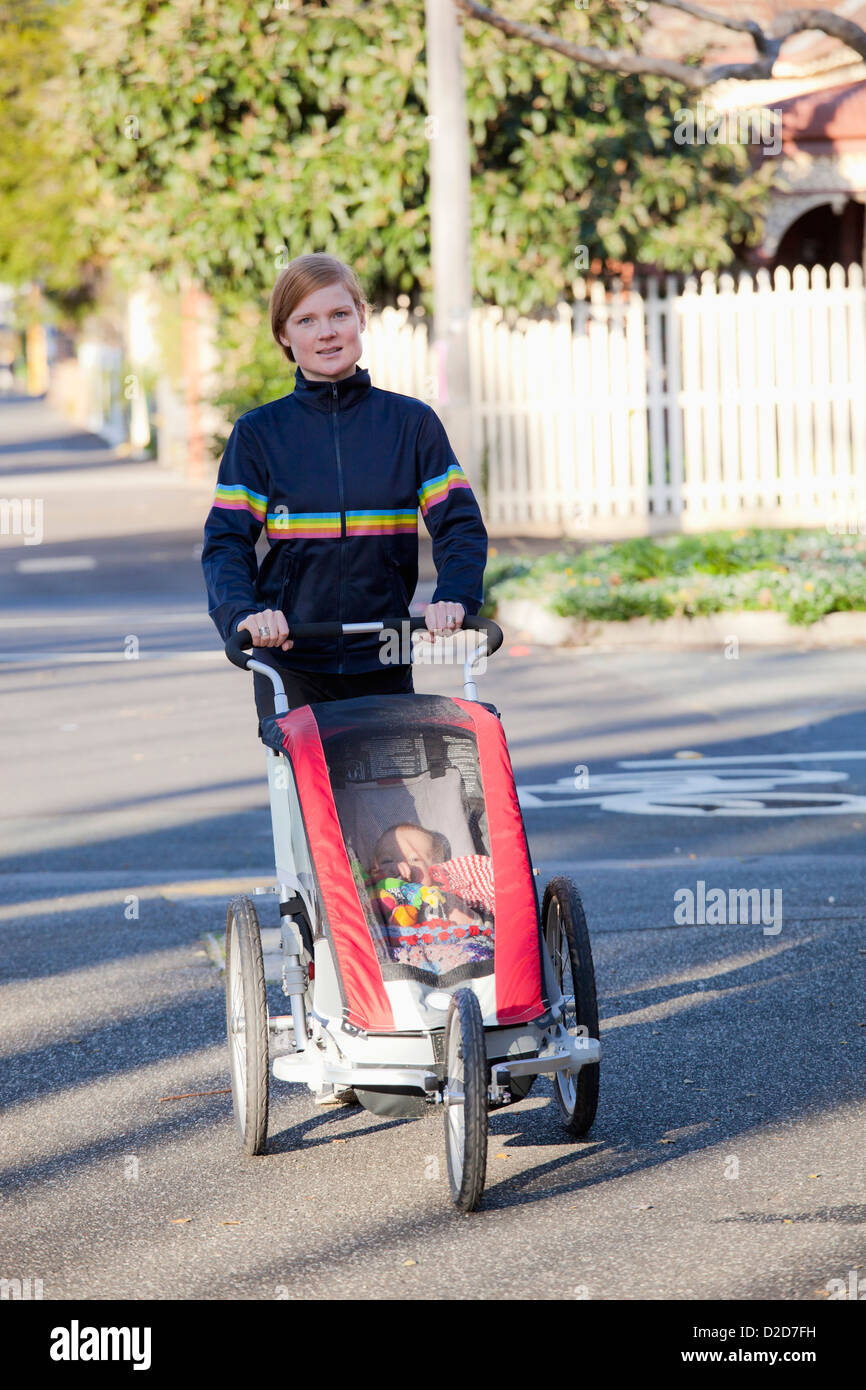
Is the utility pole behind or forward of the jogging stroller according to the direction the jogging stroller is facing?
behind

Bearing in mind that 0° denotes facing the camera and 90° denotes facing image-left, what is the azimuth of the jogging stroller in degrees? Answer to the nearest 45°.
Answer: approximately 0°

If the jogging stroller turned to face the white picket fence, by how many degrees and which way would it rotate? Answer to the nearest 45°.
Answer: approximately 180°

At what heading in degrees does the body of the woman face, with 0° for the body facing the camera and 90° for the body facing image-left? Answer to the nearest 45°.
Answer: approximately 0°

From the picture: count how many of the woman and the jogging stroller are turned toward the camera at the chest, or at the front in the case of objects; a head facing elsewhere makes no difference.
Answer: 2
